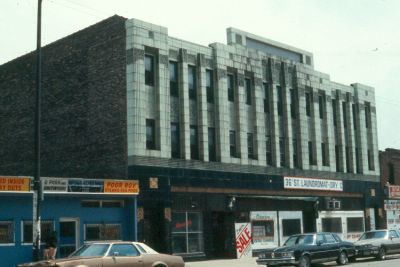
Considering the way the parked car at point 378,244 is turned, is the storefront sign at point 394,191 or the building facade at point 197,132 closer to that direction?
the building facade

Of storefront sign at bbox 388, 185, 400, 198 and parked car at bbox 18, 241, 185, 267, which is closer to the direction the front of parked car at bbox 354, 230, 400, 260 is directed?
the parked car

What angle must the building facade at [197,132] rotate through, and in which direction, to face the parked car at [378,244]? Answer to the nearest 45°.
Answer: approximately 45° to its left

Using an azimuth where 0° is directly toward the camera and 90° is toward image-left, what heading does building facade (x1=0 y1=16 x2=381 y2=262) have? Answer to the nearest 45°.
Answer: approximately 315°

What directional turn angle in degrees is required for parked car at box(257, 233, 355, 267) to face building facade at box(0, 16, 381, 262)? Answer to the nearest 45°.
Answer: approximately 90° to its right

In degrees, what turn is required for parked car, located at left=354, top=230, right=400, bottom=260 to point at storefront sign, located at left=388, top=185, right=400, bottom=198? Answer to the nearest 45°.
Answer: approximately 135° to its right

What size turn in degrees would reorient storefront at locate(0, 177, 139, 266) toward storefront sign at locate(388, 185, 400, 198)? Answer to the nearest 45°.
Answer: approximately 135° to its left

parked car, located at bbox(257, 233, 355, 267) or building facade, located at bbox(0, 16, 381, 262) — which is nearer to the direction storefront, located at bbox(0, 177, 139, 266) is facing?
the parked car

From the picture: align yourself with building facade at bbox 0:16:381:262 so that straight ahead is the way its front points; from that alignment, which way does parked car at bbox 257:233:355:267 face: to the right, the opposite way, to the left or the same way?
to the right

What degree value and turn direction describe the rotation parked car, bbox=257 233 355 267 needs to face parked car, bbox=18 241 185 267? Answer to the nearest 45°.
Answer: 0° — it already faces it

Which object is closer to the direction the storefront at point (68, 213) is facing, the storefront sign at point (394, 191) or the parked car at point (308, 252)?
the parked car

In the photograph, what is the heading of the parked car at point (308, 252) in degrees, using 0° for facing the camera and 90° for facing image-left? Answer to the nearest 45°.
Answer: approximately 45°

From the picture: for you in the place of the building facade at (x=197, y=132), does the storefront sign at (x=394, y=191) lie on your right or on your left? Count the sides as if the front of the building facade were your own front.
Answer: on your left

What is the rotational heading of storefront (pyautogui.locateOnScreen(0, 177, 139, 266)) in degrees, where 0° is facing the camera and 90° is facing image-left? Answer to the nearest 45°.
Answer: approximately 0°
